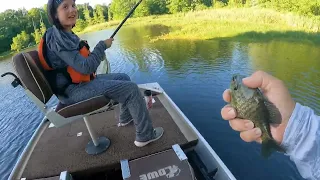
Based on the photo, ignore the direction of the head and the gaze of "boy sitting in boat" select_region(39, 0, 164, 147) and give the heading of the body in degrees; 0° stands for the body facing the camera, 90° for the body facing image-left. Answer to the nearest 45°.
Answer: approximately 270°

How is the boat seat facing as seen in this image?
to the viewer's right
